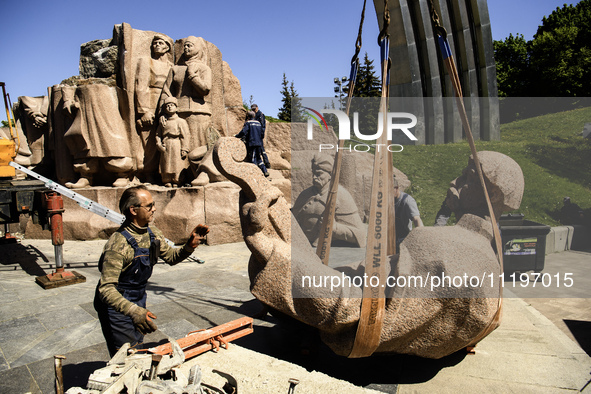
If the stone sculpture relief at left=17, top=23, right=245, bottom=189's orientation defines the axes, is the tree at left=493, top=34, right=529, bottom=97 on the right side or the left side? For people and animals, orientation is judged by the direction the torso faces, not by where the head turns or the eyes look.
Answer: on its left

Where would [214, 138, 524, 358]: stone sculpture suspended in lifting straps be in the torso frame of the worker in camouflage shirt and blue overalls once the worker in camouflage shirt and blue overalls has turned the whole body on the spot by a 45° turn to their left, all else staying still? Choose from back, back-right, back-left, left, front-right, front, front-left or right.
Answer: front

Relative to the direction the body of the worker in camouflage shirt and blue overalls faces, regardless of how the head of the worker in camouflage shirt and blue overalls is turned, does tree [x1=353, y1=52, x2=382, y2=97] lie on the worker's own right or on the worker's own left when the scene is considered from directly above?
on the worker's own left

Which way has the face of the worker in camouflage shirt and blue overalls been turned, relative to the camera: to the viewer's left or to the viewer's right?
to the viewer's right

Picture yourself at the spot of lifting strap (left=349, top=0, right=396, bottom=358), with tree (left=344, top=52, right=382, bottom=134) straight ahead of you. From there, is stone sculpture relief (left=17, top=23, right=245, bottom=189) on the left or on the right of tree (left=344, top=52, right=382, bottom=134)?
left

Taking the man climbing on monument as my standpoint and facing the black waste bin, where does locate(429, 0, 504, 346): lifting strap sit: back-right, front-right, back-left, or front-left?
front-right

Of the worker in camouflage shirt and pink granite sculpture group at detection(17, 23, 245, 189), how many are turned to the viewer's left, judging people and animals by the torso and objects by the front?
0

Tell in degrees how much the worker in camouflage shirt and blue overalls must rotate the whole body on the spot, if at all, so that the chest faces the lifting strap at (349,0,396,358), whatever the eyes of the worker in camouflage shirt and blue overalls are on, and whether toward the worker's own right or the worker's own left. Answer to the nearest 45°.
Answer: approximately 45° to the worker's own left

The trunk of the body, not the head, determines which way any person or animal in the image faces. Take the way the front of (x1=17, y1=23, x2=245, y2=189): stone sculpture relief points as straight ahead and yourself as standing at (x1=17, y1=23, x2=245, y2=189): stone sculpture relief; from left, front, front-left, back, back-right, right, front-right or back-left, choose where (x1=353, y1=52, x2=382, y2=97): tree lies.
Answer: back-left

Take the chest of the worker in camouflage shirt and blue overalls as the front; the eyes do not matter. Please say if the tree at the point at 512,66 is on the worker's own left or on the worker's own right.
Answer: on the worker's own left

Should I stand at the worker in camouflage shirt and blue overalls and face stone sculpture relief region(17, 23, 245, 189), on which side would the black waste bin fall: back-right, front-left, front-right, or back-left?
front-right

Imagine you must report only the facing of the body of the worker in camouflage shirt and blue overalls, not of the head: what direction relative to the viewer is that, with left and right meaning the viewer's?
facing the viewer and to the right of the viewer

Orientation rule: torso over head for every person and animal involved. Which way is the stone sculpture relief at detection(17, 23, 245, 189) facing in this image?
toward the camera

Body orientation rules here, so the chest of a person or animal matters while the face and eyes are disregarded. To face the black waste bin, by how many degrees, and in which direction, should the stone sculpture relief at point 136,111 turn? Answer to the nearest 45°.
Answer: approximately 45° to its left
